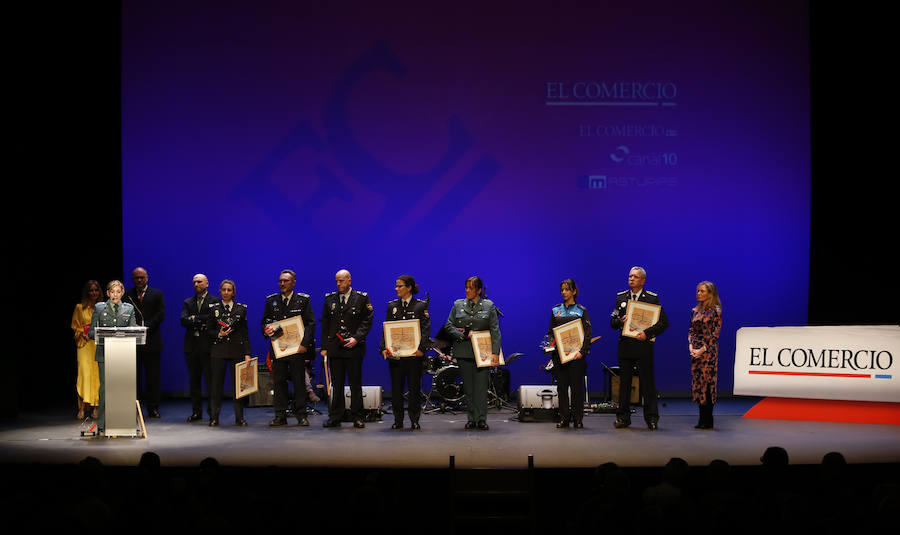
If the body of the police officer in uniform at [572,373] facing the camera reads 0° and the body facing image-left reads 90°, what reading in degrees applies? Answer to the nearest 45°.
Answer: approximately 0°

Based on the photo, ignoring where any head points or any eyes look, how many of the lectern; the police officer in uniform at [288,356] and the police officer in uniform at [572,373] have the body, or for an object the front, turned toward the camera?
3

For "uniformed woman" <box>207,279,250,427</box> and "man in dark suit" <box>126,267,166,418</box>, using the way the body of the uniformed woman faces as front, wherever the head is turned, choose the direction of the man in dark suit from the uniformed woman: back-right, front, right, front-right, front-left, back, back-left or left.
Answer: back-right

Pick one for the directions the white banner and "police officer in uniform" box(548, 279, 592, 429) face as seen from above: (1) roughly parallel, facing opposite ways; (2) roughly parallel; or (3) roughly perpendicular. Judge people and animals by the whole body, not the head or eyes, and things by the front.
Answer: roughly parallel

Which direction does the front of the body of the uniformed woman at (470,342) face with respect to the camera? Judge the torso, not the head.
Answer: toward the camera

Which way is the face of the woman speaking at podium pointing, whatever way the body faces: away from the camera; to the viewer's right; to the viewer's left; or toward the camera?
toward the camera

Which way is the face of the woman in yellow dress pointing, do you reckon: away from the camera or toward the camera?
toward the camera

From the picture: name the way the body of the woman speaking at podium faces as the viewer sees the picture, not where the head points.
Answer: toward the camera

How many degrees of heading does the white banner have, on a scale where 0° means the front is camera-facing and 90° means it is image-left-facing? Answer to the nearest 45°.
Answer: approximately 0°

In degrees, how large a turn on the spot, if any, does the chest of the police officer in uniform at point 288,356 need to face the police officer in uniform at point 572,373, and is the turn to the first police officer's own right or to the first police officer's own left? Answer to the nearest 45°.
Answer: approximately 90° to the first police officer's own left

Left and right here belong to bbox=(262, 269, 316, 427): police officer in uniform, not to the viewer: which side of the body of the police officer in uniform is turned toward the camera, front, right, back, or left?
front
